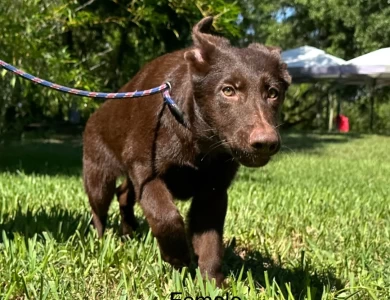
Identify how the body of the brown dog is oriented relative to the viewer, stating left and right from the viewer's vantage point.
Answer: facing the viewer and to the right of the viewer

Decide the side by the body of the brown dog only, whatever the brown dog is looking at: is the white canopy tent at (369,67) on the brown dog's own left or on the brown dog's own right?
on the brown dog's own left

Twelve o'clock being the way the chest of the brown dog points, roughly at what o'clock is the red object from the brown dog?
The red object is roughly at 8 o'clock from the brown dog.

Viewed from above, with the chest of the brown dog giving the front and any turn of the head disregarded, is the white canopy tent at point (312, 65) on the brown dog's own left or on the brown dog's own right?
on the brown dog's own left
